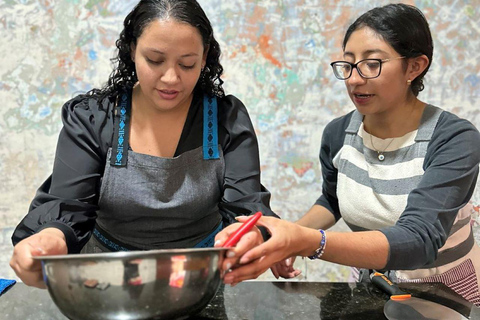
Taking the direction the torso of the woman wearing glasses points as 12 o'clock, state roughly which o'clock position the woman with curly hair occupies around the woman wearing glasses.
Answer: The woman with curly hair is roughly at 1 o'clock from the woman wearing glasses.

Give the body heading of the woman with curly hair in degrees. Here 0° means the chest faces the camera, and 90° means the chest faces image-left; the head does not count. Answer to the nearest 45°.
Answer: approximately 0°

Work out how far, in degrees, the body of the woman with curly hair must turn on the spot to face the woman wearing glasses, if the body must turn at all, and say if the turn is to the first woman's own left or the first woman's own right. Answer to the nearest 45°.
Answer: approximately 90° to the first woman's own left

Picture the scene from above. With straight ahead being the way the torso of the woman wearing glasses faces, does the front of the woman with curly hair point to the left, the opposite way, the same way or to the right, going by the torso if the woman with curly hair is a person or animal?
to the left

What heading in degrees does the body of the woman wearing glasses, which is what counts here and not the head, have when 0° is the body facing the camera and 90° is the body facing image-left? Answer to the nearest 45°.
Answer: approximately 45°

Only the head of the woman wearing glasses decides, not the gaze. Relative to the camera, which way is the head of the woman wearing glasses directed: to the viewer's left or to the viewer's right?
to the viewer's left
